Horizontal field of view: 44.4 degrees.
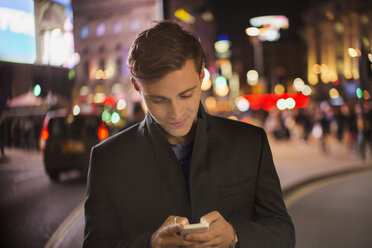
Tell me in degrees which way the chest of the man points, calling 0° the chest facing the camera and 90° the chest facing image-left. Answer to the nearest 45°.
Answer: approximately 0°

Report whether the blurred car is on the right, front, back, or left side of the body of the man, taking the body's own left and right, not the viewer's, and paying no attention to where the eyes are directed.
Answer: back

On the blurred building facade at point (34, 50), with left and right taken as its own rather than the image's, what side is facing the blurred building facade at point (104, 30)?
left

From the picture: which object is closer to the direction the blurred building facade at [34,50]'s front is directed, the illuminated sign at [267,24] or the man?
the man
